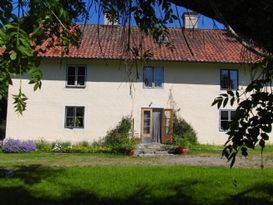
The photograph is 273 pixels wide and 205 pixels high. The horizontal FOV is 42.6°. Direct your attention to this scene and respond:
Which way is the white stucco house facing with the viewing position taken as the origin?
facing the viewer
